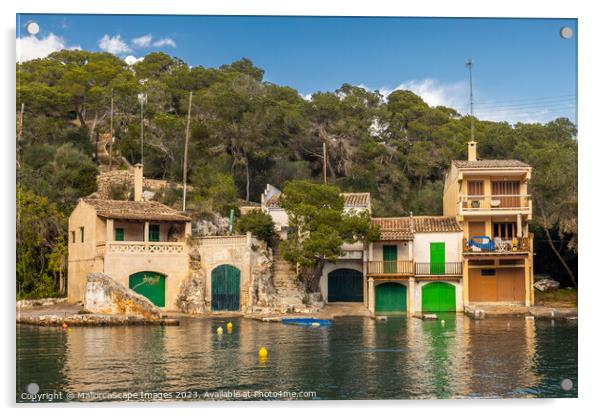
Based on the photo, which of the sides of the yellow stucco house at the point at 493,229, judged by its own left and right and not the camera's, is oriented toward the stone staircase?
right

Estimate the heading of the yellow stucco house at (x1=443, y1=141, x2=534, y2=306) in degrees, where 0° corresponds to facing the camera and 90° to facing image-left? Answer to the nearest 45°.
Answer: approximately 0°

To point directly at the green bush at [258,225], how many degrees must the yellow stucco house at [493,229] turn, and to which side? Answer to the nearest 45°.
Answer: approximately 90° to its right
